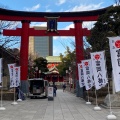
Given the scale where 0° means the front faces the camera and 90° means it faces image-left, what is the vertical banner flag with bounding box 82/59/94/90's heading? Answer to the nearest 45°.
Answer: approximately 0°

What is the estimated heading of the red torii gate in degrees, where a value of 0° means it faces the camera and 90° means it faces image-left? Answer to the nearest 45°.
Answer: approximately 0°

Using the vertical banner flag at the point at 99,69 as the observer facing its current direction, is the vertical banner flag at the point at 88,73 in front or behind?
behind

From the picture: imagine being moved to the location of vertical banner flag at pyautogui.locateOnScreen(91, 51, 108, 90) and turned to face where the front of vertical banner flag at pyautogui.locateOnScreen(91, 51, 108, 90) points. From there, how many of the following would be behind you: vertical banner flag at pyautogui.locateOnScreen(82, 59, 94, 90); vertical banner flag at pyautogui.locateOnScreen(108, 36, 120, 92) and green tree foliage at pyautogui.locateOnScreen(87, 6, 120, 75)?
2

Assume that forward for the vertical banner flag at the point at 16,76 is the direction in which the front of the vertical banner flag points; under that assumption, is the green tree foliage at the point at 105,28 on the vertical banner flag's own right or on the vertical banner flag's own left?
on the vertical banner flag's own left

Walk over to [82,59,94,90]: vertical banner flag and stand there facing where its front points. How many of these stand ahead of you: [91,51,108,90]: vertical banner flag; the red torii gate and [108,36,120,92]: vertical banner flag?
2
